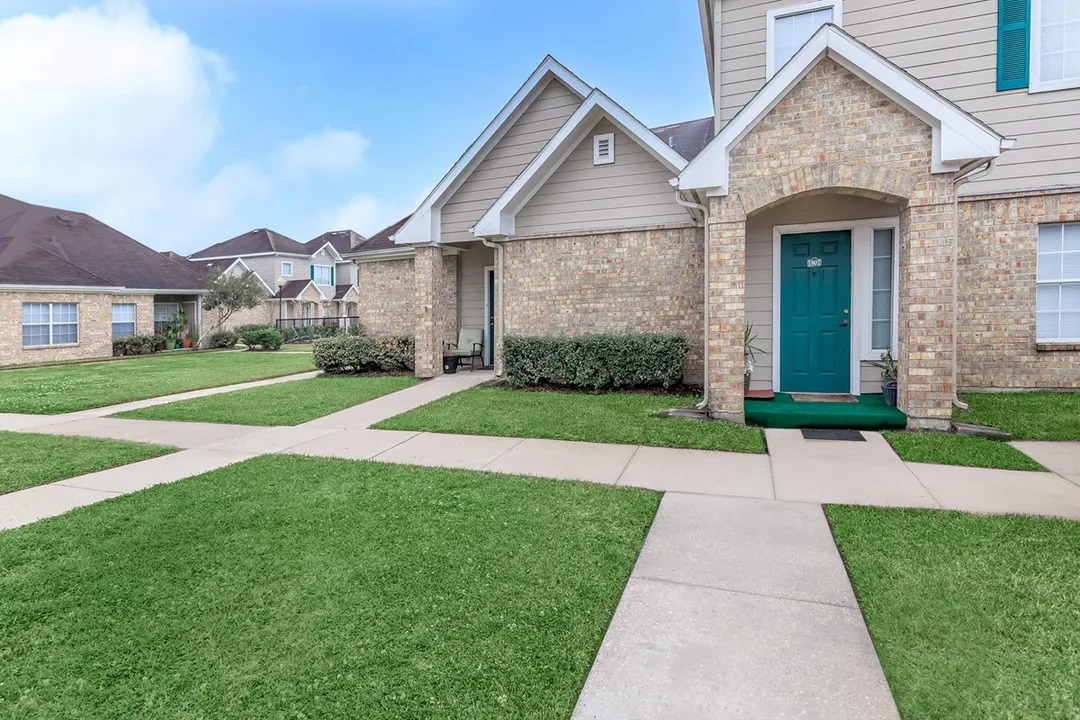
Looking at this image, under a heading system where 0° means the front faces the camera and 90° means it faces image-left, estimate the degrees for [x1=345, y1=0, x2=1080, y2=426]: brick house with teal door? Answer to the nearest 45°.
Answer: approximately 0°

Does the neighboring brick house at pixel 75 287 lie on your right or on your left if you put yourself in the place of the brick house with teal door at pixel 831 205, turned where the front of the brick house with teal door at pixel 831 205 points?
on your right

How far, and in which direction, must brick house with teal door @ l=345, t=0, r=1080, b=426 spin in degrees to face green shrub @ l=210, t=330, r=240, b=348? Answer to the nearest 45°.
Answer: approximately 135° to its right

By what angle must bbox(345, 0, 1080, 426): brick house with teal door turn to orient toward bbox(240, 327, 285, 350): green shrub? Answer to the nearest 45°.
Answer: approximately 135° to its right

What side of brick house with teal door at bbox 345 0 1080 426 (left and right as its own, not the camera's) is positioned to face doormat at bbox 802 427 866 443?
front
